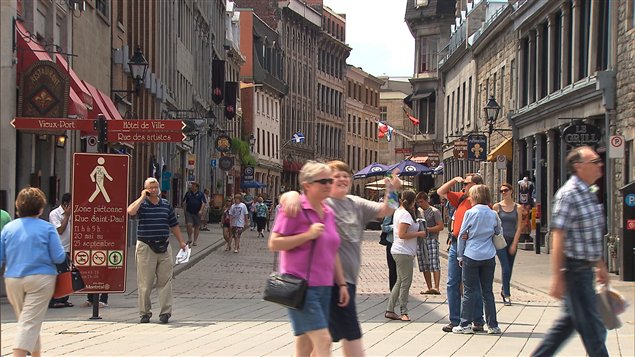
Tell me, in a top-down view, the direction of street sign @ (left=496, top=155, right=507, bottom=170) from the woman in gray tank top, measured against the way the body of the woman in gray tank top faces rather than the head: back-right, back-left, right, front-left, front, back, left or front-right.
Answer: back

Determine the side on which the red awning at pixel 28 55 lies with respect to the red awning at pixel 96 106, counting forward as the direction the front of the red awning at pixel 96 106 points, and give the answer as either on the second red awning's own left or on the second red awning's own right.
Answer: on the second red awning's own right

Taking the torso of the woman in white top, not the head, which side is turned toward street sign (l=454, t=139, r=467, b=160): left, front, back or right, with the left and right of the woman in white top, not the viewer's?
left

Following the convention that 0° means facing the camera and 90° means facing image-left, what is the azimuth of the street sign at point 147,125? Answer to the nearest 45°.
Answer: approximately 0°

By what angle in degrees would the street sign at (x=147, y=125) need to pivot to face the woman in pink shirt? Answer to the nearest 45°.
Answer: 0° — it already faces them

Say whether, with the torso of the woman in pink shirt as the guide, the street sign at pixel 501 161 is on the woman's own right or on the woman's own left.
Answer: on the woman's own left

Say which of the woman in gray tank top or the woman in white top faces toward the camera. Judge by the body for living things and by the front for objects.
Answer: the woman in gray tank top

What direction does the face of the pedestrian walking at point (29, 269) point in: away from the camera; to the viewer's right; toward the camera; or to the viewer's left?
away from the camera

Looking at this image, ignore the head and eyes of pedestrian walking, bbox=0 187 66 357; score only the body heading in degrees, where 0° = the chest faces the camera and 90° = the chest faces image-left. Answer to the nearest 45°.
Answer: approximately 180°

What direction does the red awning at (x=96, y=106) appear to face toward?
to the viewer's right

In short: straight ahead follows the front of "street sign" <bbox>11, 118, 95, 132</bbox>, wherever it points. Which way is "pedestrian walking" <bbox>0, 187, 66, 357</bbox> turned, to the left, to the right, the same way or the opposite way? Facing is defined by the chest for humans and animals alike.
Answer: the opposite way
